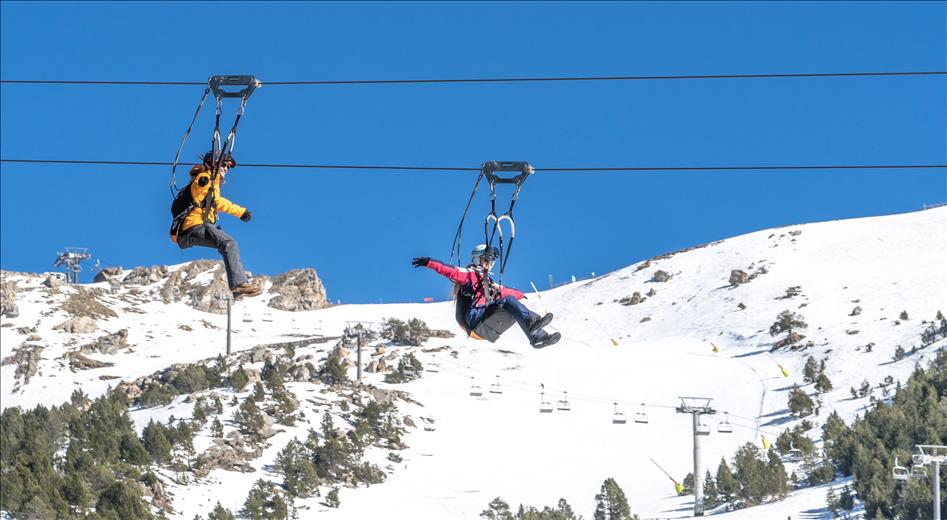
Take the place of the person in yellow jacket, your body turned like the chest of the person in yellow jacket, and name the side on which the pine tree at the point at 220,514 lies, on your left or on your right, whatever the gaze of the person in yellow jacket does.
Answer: on your left

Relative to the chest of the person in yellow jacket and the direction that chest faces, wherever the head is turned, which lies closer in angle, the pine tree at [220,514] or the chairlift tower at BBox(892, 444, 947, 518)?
the chairlift tower

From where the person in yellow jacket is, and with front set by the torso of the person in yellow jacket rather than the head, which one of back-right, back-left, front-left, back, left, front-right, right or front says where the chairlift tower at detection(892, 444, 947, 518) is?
front-left

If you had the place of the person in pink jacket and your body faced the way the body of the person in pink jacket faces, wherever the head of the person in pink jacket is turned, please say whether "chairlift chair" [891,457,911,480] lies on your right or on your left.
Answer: on your left

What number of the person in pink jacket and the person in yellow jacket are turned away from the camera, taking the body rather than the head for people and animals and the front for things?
0

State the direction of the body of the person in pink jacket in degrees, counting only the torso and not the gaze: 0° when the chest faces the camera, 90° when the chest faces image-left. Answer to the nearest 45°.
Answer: approximately 315°

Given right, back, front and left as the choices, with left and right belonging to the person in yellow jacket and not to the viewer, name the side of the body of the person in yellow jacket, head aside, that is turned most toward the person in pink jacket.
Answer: front

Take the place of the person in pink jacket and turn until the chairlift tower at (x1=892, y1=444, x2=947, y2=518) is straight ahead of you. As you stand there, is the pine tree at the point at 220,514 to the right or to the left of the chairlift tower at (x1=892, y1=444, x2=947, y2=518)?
left

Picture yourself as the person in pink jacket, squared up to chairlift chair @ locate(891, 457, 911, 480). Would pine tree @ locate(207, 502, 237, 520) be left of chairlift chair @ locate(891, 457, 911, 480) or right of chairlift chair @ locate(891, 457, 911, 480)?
left

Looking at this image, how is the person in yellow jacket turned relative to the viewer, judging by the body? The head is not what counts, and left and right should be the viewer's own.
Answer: facing to the right of the viewer
